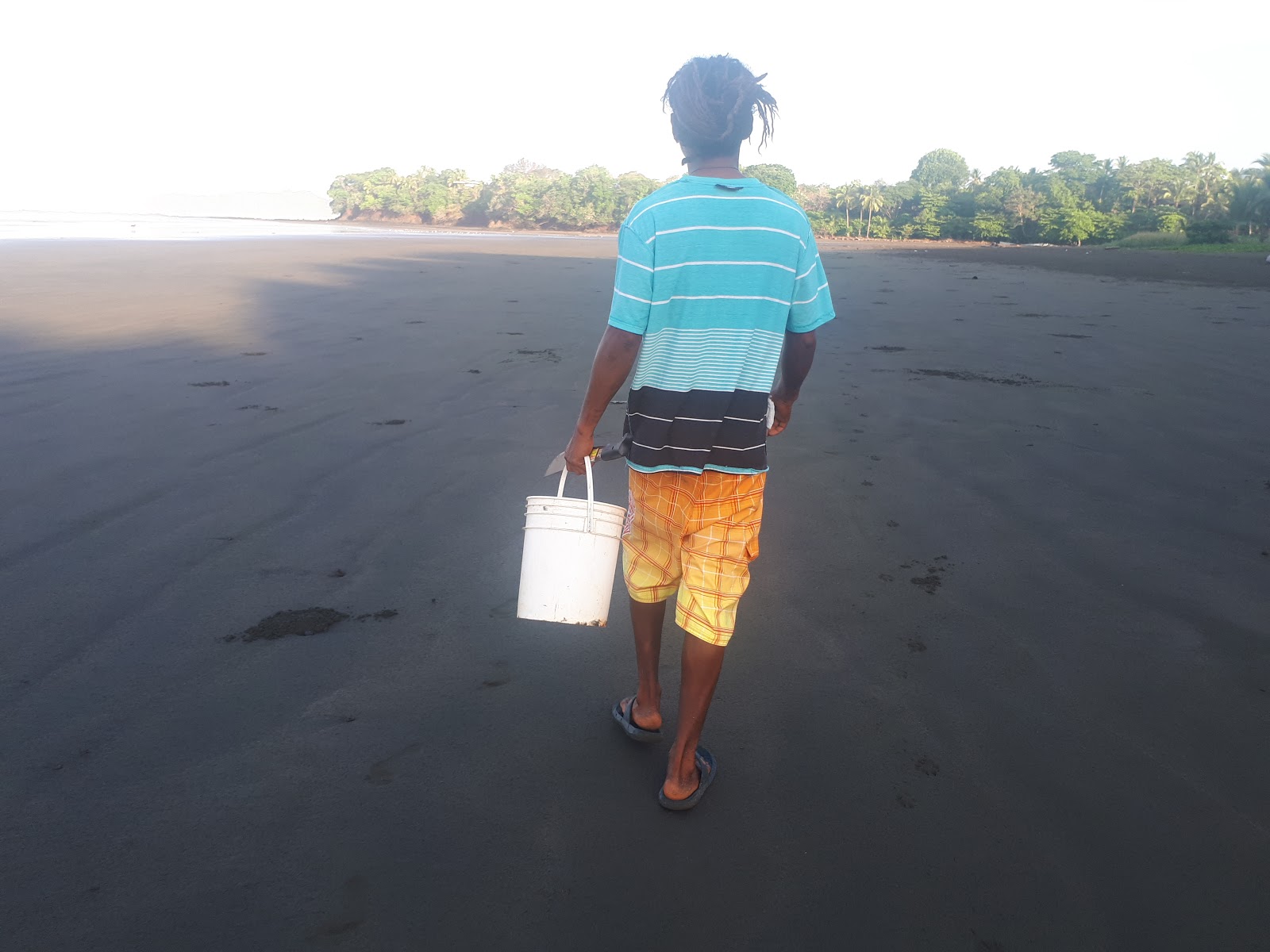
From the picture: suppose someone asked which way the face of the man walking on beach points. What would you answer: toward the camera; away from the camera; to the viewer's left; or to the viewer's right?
away from the camera

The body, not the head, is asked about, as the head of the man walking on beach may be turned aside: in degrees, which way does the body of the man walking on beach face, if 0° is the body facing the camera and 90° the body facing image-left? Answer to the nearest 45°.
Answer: approximately 180°

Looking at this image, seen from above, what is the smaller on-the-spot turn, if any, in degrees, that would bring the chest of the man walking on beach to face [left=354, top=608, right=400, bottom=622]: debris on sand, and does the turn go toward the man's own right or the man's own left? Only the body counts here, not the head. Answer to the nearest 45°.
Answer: approximately 45° to the man's own left

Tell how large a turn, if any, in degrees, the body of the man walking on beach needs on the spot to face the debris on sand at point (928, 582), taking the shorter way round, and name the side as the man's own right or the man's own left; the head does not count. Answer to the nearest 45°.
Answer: approximately 45° to the man's own right
